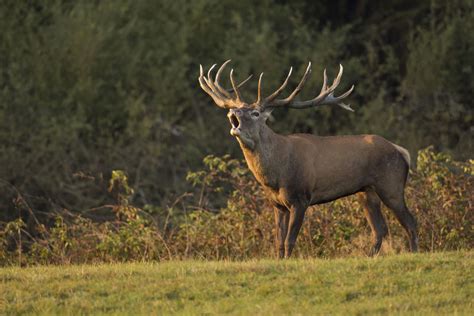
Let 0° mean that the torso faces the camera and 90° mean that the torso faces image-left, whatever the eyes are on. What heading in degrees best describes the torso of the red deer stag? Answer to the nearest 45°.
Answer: approximately 45°
